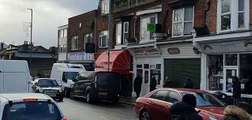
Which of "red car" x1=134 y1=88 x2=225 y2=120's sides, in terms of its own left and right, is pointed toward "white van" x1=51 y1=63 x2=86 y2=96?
back

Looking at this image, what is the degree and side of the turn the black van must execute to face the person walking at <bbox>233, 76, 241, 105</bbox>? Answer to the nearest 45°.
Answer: approximately 180°

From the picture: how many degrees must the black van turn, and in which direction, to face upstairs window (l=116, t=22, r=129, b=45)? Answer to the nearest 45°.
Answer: approximately 45° to its right

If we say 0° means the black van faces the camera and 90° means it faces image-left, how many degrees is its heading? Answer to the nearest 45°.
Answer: approximately 135°

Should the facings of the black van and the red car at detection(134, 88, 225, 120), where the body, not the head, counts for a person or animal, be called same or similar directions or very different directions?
very different directions

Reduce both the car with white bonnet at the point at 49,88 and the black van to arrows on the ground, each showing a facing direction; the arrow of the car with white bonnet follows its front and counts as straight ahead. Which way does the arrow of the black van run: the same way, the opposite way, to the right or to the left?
the opposite way

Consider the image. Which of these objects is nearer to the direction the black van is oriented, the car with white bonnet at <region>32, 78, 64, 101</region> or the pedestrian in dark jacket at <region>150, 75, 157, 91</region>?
the car with white bonnet

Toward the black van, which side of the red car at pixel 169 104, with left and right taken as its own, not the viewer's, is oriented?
back
